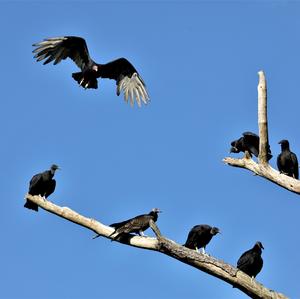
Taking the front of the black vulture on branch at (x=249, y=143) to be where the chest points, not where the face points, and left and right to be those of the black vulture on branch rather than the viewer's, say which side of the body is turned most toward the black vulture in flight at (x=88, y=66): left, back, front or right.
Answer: front

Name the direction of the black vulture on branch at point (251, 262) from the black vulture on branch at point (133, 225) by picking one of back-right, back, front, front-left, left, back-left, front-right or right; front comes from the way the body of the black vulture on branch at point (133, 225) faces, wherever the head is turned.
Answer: front-left

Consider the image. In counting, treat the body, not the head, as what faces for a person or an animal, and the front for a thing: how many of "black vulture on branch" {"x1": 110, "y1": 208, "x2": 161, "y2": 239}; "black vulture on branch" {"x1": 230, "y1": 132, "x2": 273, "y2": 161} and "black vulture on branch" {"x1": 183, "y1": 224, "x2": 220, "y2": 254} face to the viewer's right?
2

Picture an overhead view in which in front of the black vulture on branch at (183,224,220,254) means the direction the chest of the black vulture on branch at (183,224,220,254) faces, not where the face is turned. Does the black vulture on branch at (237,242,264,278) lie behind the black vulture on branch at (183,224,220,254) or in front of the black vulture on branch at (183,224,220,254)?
in front

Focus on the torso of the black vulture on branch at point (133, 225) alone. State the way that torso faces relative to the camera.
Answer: to the viewer's right

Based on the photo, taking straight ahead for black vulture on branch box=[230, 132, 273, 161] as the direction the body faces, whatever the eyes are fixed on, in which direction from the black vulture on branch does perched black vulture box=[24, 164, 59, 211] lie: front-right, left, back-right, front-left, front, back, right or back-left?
front

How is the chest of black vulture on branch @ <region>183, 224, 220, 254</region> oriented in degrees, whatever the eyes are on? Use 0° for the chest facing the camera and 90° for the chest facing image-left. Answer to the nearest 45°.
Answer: approximately 270°

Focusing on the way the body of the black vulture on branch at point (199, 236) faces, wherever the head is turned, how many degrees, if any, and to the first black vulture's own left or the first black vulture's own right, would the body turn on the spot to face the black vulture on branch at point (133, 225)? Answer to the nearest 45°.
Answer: approximately 135° to the first black vulture's own right

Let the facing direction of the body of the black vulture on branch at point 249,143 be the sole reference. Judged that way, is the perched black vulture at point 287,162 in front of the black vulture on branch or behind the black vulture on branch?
behind

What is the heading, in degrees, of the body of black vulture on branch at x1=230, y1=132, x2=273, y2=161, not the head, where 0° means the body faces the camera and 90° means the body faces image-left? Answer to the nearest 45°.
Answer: approximately 90°

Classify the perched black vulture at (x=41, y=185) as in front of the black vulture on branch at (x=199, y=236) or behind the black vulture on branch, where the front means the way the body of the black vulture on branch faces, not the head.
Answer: behind

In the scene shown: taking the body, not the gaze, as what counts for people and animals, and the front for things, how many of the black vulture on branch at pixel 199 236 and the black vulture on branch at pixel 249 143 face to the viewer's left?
1
